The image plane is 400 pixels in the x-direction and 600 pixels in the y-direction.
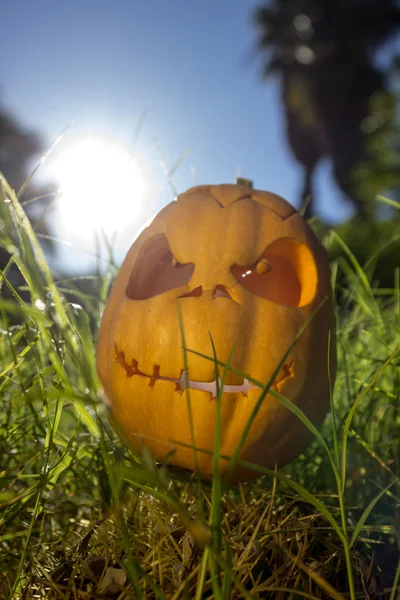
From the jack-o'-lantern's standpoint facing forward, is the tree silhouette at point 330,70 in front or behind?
behind

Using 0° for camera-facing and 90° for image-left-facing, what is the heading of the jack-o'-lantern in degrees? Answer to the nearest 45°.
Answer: approximately 0°
